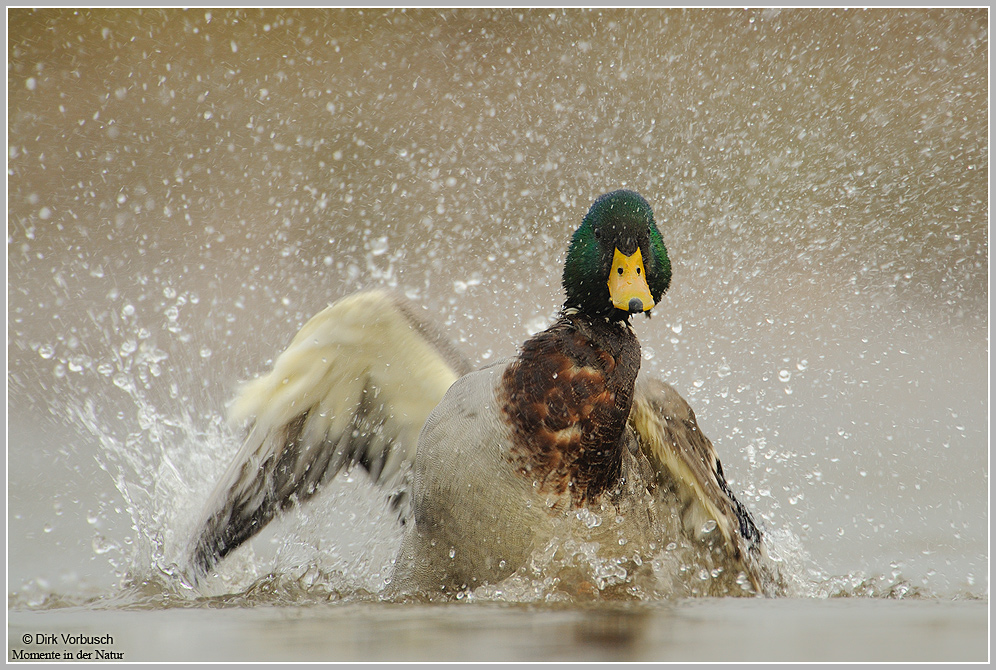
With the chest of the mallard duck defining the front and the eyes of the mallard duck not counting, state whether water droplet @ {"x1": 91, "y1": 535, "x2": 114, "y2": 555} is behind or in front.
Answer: behind

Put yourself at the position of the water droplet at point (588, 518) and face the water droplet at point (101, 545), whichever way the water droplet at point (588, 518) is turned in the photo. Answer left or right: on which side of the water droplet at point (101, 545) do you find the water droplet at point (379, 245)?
right

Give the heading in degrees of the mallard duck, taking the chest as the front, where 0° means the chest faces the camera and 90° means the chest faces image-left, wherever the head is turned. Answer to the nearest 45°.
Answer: approximately 315°

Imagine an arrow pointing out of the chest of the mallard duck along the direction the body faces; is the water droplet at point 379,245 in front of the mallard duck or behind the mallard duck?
behind

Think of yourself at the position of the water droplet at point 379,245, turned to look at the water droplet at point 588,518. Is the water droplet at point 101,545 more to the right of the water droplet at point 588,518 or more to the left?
right
